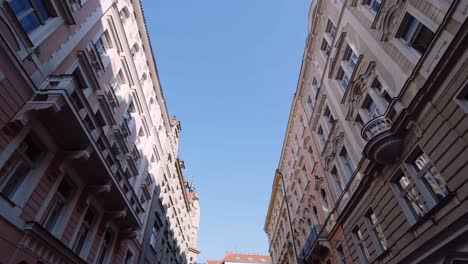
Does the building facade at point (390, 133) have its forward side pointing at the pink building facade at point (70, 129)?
yes

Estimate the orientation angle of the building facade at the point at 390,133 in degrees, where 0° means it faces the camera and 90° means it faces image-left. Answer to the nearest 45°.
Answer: approximately 45°

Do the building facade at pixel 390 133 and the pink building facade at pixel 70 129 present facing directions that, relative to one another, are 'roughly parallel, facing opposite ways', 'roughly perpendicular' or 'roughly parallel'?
roughly parallel, facing opposite ways

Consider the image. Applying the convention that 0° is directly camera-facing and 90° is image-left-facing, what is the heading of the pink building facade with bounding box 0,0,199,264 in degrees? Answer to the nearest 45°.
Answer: approximately 315°

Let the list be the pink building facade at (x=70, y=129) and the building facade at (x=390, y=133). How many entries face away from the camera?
0
